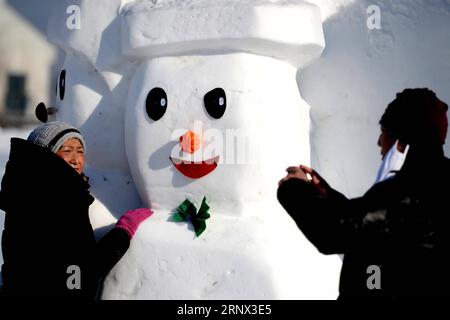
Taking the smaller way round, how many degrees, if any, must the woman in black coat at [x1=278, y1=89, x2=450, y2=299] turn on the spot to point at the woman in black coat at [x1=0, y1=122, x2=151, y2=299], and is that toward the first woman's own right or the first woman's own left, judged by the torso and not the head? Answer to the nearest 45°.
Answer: approximately 45° to the first woman's own left

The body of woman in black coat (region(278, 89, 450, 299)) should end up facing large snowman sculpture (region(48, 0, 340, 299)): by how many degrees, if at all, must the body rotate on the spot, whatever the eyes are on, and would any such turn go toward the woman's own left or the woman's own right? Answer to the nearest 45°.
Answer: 0° — they already face it

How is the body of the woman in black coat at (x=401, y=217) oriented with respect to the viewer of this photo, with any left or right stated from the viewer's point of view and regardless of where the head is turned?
facing away from the viewer and to the left of the viewer
